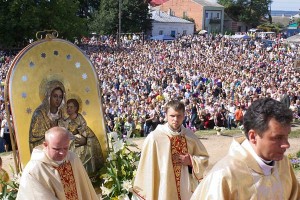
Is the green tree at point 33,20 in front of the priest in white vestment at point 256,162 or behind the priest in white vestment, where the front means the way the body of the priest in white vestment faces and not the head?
behind
